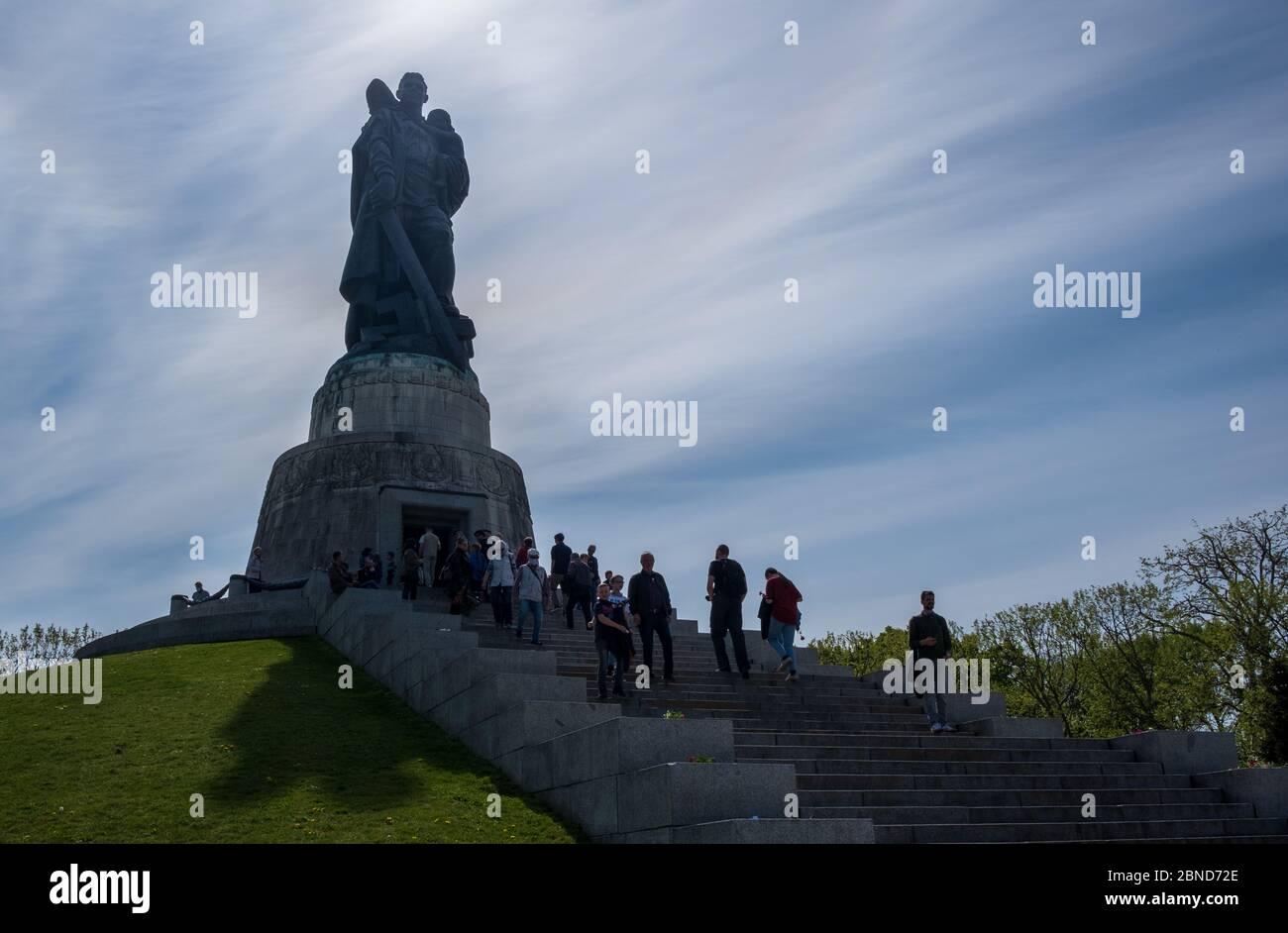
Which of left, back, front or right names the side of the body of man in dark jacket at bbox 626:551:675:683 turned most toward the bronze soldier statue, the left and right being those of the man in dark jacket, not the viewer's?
back

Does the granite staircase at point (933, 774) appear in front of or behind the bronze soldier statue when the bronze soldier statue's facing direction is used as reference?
in front

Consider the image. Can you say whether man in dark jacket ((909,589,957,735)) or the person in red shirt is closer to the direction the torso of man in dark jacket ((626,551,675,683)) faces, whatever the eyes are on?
the man in dark jacket

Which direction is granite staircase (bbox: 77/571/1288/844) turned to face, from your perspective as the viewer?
facing the viewer and to the right of the viewer

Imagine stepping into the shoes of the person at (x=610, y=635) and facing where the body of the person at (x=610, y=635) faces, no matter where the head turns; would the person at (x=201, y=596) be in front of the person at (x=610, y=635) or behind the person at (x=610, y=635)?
behind
